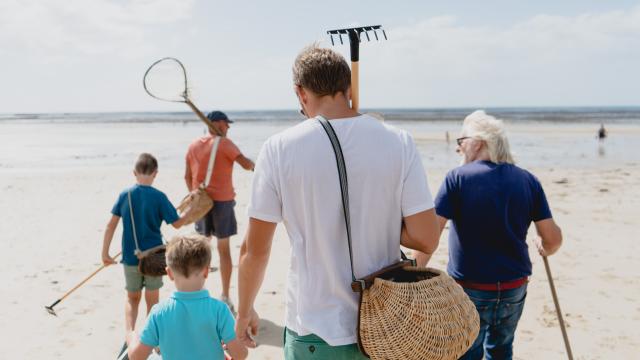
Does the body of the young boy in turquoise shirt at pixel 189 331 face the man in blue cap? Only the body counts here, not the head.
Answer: yes

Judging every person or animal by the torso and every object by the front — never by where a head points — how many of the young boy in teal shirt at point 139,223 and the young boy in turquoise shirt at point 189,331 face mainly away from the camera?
2

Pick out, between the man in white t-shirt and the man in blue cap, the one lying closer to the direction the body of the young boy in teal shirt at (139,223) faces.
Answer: the man in blue cap

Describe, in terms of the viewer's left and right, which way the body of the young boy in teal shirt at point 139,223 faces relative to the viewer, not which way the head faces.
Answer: facing away from the viewer

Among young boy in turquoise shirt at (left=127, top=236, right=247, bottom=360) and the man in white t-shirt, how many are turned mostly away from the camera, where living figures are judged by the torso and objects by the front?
2

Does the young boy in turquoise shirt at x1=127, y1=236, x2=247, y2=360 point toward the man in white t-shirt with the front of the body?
no

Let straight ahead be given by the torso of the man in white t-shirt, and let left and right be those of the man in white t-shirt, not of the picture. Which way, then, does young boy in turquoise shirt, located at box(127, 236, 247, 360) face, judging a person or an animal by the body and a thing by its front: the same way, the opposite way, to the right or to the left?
the same way

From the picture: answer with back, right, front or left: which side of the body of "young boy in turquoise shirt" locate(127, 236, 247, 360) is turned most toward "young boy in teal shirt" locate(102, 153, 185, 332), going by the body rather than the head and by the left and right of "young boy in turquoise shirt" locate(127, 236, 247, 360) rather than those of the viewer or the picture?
front

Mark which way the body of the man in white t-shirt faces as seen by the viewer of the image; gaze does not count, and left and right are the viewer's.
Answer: facing away from the viewer

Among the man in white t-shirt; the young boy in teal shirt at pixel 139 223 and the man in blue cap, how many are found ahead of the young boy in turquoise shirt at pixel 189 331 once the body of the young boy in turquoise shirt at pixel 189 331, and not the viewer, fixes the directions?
2

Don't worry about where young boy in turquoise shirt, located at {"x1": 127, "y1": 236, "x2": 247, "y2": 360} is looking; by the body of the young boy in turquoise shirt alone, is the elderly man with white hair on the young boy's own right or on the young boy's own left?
on the young boy's own right

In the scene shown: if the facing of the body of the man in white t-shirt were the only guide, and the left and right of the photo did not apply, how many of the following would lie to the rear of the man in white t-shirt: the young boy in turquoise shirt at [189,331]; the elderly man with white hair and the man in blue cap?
0

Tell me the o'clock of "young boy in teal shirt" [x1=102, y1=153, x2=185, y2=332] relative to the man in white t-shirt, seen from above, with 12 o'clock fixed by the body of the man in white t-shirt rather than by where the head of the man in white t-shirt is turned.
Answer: The young boy in teal shirt is roughly at 11 o'clock from the man in white t-shirt.

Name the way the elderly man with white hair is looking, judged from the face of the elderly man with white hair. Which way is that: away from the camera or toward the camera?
away from the camera

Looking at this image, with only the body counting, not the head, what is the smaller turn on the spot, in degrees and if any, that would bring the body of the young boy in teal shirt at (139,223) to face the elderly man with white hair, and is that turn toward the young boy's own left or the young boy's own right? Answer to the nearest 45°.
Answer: approximately 135° to the young boy's own right

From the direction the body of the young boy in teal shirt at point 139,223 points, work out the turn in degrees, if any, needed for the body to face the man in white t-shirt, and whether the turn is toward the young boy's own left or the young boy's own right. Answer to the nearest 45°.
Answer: approximately 180°

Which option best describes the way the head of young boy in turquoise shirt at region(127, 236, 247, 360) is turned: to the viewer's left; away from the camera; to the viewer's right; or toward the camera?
away from the camera

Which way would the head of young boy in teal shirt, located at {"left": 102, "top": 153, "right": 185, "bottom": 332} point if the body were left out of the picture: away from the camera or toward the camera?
away from the camera

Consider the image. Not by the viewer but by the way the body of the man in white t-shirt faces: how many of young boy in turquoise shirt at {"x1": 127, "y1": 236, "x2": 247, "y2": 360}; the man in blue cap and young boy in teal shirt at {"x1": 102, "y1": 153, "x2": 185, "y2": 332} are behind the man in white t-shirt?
0
